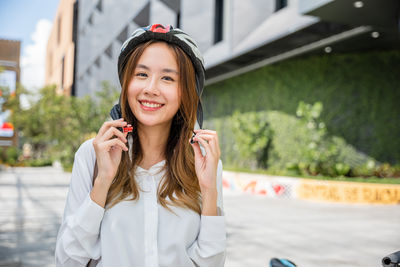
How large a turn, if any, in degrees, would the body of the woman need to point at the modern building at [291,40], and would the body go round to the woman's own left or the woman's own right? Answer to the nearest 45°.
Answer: approximately 135° to the woman's own left

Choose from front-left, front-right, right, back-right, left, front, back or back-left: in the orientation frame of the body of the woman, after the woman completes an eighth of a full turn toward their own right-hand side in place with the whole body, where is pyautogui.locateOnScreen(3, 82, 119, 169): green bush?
back-right

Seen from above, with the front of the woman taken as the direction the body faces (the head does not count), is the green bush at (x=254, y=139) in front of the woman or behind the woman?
behind

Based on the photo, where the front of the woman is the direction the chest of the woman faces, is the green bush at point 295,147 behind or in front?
behind

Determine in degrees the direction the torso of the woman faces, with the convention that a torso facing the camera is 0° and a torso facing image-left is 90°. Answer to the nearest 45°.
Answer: approximately 0°
